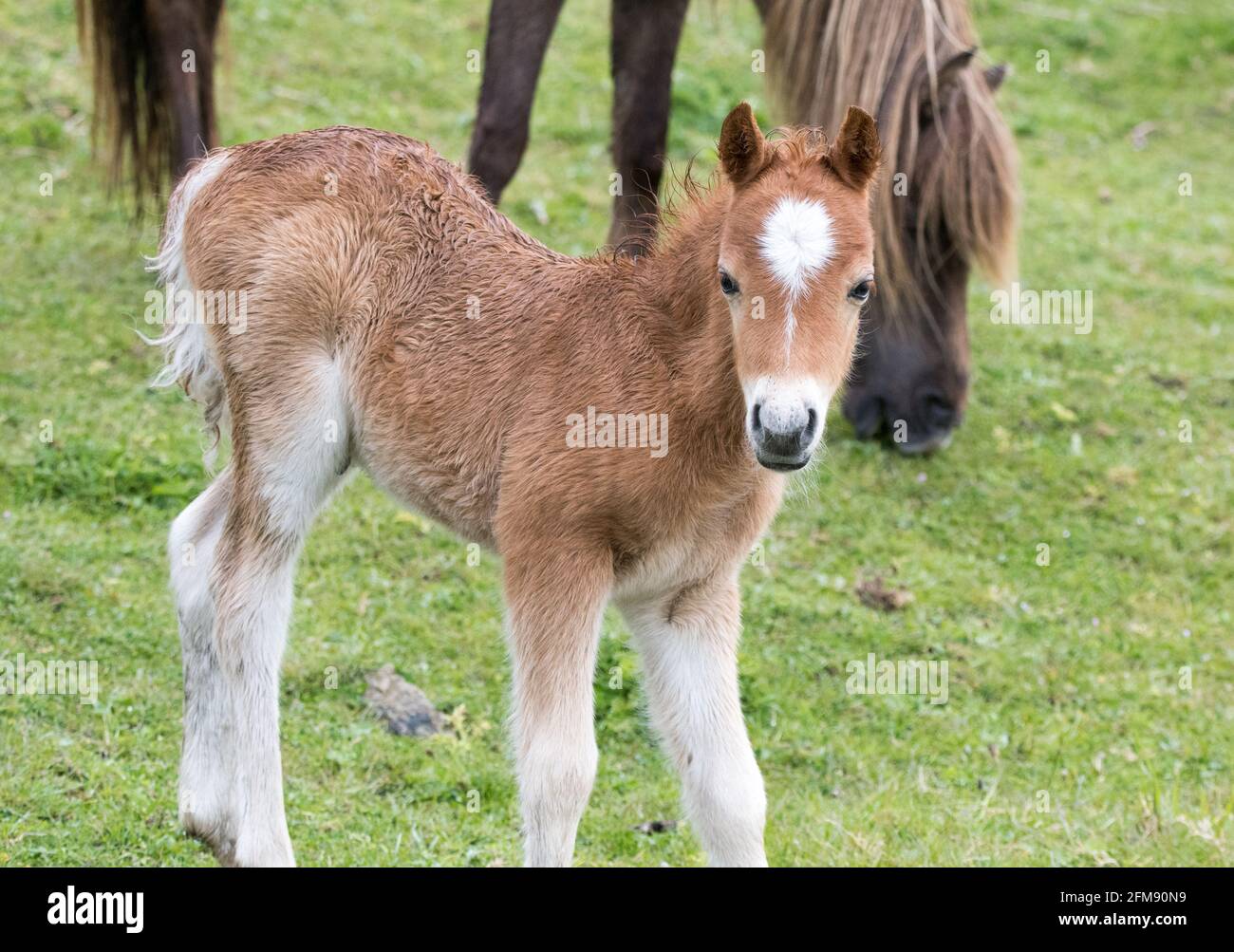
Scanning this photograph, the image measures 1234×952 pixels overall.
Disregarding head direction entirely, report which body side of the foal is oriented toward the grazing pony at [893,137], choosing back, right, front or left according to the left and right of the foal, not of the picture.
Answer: left

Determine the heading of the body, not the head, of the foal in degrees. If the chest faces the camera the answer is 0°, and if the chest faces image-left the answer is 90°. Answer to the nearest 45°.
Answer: approximately 315°
